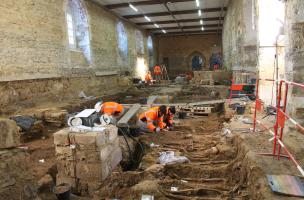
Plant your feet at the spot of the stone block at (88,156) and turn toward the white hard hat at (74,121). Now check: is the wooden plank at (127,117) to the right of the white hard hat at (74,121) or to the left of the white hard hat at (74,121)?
right

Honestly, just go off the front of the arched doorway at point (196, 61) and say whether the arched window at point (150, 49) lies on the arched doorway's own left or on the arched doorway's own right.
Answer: on the arched doorway's own right

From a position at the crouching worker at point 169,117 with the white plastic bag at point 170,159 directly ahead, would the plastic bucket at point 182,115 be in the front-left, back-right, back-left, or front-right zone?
back-left

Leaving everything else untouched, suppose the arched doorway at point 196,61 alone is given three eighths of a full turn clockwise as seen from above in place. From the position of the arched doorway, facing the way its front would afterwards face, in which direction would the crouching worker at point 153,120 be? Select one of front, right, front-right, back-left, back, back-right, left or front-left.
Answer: back-left

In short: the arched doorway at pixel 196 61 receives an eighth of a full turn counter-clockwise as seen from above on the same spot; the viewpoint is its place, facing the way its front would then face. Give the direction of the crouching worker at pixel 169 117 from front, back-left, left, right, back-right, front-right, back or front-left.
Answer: front-right

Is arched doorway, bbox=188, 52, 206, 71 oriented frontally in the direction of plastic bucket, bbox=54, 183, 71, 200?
yes

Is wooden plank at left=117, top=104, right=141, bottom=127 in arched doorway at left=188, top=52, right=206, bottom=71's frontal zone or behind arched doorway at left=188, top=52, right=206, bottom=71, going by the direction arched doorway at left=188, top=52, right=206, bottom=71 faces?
frontal zone

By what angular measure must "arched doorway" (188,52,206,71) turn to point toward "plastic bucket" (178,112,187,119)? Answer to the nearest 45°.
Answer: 0° — it already faces it

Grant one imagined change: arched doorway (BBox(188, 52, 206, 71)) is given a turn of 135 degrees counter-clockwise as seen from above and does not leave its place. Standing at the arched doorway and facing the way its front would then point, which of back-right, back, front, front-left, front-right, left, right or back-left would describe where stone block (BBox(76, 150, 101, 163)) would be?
back-right

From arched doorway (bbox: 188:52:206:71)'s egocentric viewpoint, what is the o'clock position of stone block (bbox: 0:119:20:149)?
The stone block is roughly at 12 o'clock from the arched doorway.

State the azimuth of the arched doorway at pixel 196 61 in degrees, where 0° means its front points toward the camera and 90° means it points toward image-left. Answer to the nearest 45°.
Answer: approximately 0°

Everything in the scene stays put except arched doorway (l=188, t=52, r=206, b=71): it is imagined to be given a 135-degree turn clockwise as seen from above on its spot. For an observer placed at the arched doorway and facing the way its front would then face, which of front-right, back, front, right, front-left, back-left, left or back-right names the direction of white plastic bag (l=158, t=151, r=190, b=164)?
back-left

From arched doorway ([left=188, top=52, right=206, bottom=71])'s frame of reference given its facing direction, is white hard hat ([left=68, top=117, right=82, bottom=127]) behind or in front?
in front
